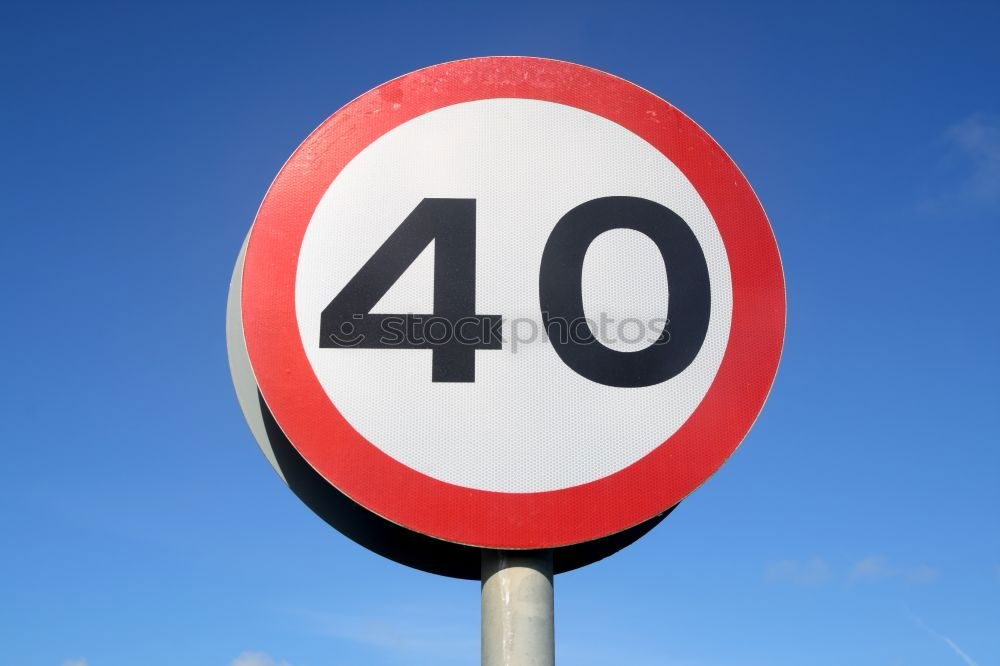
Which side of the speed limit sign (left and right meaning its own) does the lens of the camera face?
front
